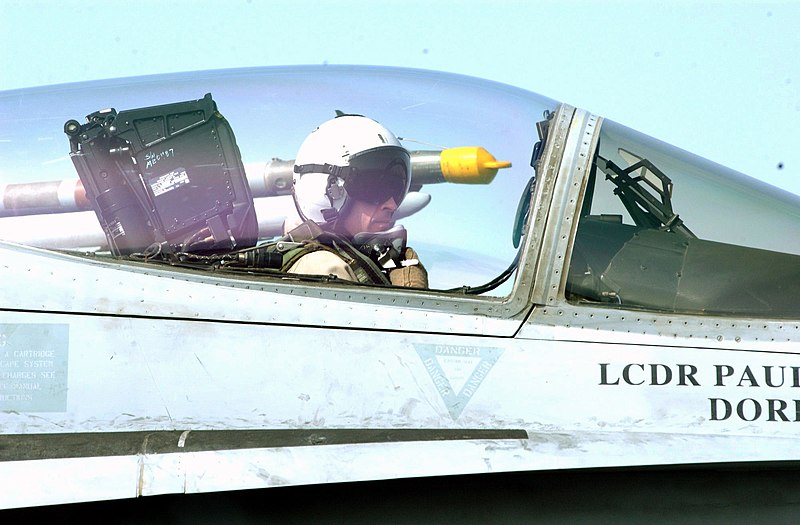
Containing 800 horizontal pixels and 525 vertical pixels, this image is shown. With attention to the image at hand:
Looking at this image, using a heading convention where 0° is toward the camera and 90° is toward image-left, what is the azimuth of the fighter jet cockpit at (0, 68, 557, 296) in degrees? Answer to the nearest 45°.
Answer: approximately 270°
